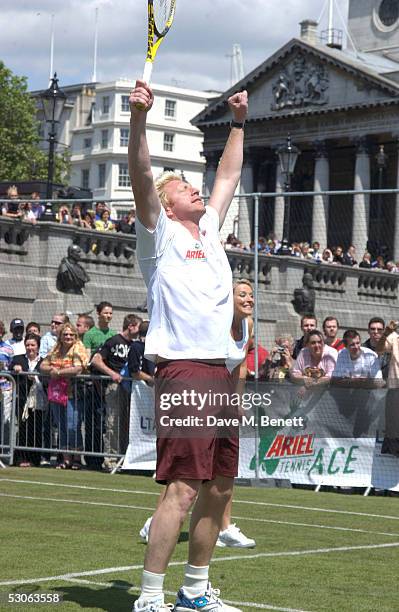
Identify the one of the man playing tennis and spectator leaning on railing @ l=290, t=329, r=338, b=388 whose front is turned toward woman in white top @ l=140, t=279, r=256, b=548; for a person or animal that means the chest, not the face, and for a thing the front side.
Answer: the spectator leaning on railing

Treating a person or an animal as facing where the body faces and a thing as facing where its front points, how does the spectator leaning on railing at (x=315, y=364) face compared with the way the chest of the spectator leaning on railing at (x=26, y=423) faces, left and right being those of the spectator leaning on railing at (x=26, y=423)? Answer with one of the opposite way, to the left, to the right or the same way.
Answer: the same way

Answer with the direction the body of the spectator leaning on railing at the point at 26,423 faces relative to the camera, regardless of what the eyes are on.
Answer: toward the camera

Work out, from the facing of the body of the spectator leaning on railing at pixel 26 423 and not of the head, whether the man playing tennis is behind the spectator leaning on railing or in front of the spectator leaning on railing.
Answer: in front

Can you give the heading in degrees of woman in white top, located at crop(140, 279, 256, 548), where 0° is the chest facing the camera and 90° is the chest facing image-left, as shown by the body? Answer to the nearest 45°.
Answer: approximately 315°

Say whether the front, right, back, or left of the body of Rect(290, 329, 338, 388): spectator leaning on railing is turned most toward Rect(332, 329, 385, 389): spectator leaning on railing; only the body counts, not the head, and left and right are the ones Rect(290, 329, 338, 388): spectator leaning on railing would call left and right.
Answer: left

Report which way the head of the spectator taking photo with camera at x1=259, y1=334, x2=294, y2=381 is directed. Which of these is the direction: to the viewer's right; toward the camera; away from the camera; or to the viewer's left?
toward the camera

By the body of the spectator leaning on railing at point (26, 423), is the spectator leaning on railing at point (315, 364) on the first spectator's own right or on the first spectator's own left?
on the first spectator's own left

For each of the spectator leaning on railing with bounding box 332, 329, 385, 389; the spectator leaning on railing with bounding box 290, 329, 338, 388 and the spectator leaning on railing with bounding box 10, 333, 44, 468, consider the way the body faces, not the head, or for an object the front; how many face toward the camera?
3

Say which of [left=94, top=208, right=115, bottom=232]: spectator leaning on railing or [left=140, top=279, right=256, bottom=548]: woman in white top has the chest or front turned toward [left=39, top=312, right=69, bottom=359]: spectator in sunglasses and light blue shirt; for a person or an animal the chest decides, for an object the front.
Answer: [left=94, top=208, right=115, bottom=232]: spectator leaning on railing

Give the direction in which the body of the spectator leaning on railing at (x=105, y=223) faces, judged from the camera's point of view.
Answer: toward the camera

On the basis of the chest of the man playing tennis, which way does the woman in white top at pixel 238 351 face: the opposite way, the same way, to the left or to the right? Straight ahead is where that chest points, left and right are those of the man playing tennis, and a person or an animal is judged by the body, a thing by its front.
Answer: the same way

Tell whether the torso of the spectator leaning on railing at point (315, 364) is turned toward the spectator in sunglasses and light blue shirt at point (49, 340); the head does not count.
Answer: no

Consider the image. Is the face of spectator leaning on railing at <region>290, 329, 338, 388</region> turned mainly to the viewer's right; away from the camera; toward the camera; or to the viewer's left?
toward the camera

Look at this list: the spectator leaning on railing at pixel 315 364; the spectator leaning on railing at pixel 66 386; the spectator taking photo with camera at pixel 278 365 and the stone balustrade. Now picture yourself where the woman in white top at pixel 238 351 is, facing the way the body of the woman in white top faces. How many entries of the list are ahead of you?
0

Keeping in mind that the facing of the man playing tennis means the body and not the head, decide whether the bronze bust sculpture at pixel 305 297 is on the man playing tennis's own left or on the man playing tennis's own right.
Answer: on the man playing tennis's own left

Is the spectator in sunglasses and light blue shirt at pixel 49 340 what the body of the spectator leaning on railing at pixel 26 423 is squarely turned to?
no

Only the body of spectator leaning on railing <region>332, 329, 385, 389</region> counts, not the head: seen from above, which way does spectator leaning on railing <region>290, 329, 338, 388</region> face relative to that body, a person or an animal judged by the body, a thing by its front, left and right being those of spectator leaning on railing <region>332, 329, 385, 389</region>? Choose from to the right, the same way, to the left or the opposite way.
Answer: the same way

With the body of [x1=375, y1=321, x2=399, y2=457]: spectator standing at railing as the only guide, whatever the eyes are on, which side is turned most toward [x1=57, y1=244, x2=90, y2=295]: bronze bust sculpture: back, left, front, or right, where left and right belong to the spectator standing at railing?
right
